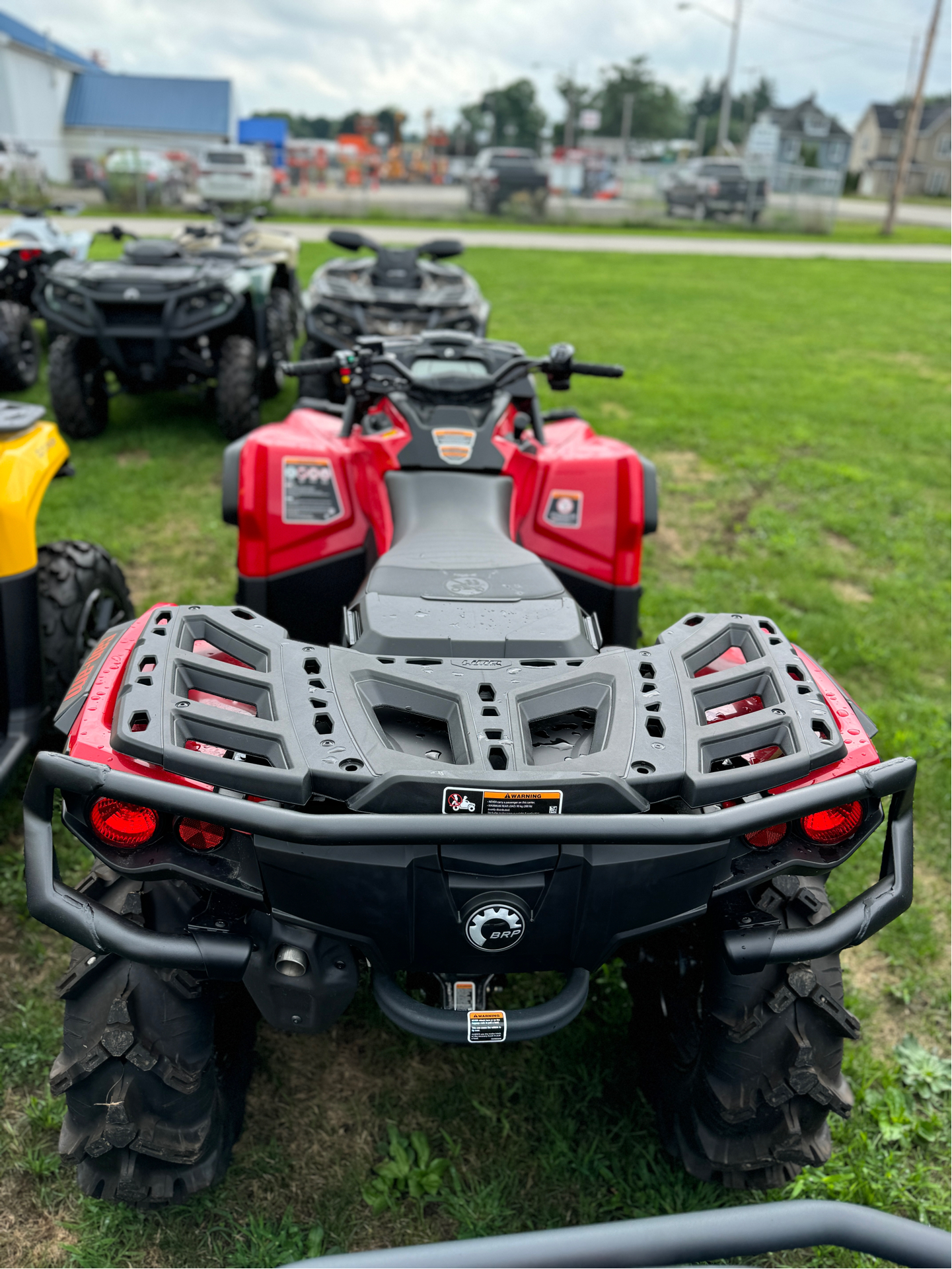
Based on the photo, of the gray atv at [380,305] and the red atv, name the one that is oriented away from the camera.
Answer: the red atv

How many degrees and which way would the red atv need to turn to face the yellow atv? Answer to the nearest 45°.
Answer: approximately 45° to its left

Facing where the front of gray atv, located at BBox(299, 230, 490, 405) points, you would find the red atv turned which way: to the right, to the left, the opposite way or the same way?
the opposite way

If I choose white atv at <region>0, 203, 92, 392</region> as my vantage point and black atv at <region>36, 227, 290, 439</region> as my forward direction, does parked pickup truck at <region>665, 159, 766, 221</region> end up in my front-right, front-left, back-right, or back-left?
back-left

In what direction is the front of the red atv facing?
away from the camera

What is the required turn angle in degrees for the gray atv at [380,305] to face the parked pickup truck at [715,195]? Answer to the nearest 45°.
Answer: approximately 180°

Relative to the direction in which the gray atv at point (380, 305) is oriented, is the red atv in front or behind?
in front
